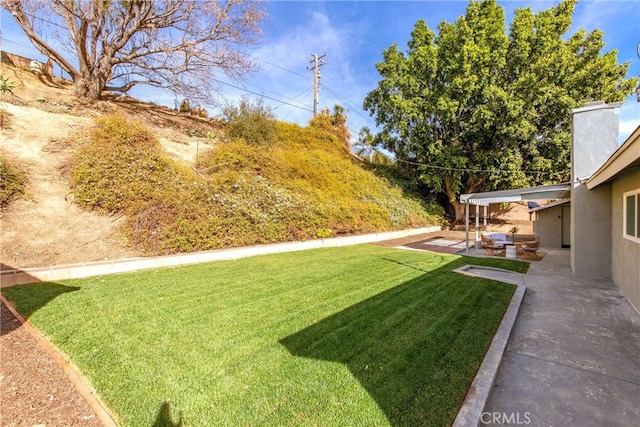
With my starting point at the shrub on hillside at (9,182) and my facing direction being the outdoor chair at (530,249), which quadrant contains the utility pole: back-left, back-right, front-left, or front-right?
front-left

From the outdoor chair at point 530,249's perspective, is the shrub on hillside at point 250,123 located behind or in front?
in front

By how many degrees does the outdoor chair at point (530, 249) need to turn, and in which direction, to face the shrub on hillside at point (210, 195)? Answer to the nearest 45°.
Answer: approximately 45° to its left

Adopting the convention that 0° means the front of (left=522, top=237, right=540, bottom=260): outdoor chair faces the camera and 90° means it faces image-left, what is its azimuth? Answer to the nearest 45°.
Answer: approximately 90°

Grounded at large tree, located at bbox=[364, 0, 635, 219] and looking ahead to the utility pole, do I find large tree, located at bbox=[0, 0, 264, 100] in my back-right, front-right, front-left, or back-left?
front-left

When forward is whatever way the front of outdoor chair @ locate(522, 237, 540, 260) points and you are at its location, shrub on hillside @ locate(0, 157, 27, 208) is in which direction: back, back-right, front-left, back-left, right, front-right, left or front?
front-left

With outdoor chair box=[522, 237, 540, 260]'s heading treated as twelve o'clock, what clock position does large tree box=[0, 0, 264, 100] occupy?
The large tree is roughly at 11 o'clock from the outdoor chair.

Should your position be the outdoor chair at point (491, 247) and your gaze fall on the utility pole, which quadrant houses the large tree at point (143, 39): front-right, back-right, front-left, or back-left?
front-left

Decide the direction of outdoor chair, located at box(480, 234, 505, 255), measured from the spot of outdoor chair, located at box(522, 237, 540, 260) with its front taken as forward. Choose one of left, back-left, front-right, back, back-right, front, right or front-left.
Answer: front

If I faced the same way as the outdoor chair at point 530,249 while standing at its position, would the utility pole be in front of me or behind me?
in front
